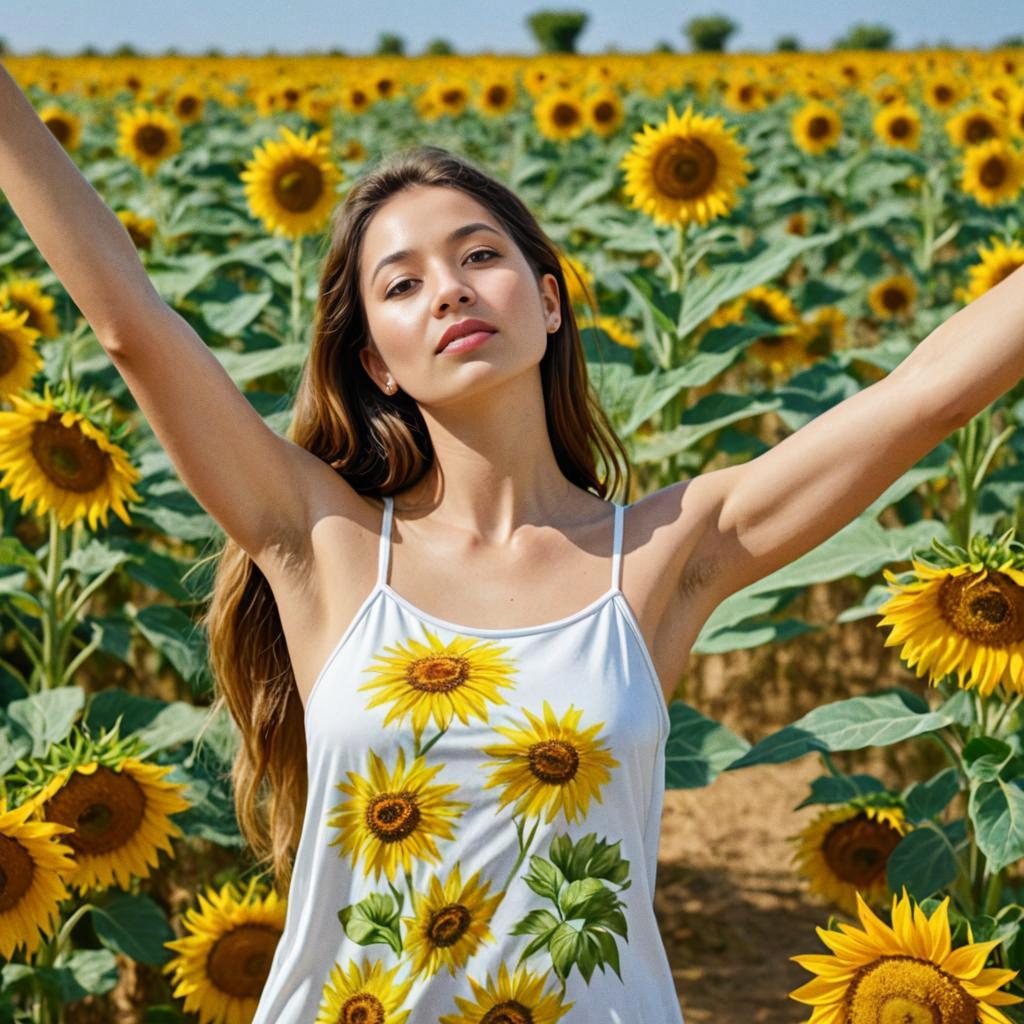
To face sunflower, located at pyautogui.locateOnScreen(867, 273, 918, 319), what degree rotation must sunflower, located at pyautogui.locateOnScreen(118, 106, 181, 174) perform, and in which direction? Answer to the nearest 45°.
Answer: approximately 90° to its left

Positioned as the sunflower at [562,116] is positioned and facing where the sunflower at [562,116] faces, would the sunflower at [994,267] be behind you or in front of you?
in front

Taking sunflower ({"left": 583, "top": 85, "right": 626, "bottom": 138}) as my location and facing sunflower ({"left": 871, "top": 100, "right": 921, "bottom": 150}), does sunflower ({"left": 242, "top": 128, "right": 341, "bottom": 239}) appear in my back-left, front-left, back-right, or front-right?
back-right
